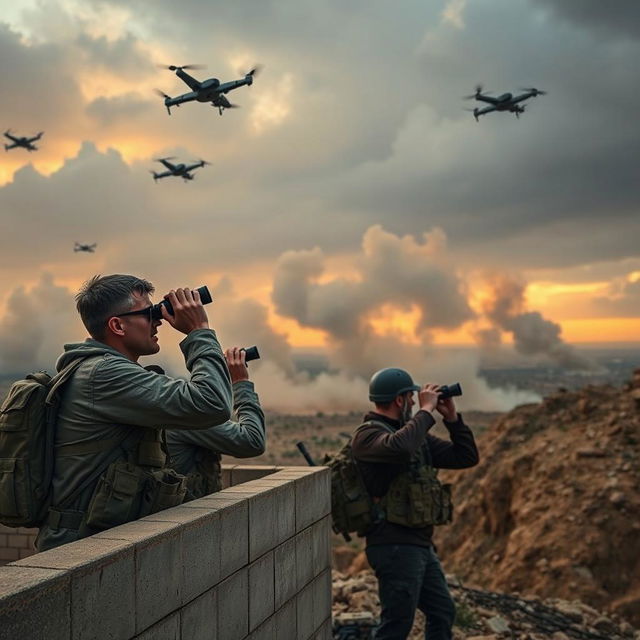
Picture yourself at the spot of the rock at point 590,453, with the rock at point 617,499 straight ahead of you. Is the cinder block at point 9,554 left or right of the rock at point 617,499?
right

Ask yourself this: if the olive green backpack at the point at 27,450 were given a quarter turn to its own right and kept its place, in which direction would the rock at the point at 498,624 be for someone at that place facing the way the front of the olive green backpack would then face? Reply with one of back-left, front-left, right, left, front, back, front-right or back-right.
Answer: front-right

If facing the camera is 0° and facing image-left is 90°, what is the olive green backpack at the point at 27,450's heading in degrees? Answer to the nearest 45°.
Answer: approximately 90°

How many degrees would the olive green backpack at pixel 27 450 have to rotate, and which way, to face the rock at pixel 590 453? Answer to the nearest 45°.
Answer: approximately 135° to its right

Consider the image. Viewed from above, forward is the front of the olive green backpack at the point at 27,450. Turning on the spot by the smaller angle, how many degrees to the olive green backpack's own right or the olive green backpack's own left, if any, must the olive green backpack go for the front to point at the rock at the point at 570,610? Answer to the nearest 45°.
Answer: approximately 135° to the olive green backpack's own right

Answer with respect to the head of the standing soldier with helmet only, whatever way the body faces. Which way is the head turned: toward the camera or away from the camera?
away from the camera

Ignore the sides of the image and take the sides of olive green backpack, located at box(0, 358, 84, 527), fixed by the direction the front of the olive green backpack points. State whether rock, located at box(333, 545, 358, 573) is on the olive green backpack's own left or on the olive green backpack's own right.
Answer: on the olive green backpack's own right

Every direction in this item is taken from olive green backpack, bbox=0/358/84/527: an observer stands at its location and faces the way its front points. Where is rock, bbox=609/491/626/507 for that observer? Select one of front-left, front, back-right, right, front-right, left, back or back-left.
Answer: back-right

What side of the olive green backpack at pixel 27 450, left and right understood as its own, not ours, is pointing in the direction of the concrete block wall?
back

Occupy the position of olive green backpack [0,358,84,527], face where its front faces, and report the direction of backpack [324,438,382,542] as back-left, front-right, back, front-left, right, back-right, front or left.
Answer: back-right

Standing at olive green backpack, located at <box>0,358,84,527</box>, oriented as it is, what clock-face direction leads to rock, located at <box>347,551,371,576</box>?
The rock is roughly at 4 o'clock from the olive green backpack.
